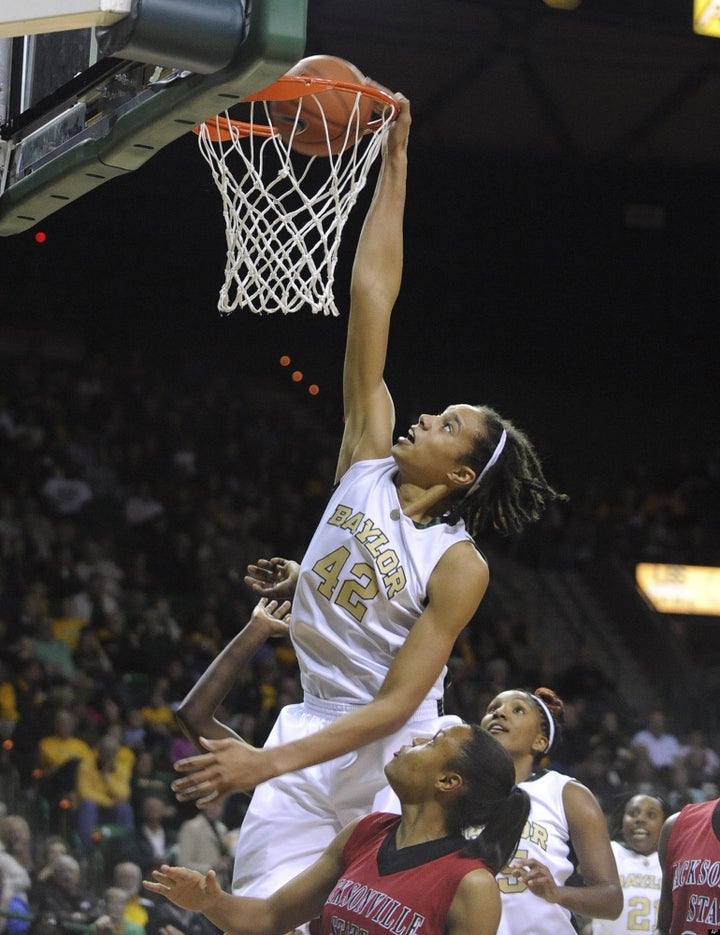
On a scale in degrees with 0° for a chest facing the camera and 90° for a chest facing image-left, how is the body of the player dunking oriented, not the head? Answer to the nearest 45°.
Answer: approximately 45°

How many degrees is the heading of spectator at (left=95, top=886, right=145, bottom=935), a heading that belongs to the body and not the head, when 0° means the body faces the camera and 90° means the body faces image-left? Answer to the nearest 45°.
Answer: approximately 0°

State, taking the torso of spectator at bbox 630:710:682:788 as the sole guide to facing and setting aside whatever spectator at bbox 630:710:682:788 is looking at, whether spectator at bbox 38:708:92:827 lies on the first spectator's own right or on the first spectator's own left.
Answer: on the first spectator's own right

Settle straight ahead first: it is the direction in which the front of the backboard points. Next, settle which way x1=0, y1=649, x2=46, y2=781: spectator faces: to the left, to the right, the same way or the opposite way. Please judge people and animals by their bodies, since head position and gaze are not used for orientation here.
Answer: to the right
